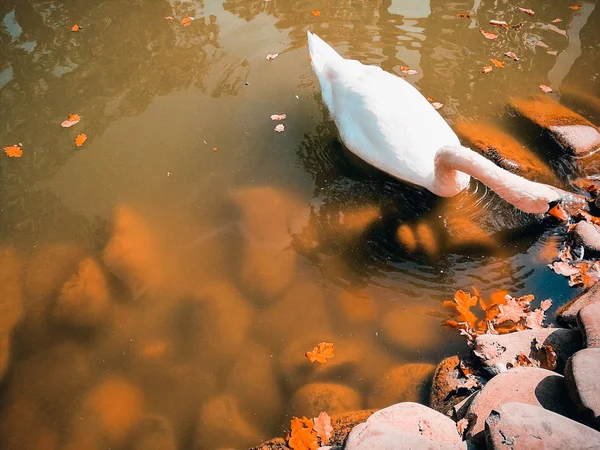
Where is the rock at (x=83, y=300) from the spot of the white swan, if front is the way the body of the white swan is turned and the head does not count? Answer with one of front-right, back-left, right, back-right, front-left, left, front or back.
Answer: right

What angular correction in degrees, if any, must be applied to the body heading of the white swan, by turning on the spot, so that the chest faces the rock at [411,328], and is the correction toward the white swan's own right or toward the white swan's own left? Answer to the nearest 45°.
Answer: approximately 45° to the white swan's own right

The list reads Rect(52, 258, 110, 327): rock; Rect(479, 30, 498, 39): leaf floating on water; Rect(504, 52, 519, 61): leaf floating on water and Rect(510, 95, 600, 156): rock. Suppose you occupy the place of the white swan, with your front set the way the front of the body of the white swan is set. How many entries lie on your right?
1

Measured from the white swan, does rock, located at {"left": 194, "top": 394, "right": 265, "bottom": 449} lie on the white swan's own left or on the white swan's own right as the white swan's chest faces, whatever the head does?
on the white swan's own right

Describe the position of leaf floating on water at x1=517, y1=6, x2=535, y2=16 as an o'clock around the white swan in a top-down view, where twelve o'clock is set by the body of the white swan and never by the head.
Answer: The leaf floating on water is roughly at 8 o'clock from the white swan.

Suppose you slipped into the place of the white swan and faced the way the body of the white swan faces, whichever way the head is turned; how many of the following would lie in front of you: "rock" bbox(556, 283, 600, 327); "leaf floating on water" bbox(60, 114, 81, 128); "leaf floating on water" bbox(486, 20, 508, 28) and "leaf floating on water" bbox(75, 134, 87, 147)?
1

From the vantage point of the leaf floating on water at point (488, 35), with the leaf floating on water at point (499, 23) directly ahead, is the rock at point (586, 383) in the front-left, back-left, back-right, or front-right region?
back-right

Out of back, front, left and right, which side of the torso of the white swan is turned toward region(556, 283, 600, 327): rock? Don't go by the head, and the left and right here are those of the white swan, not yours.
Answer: front

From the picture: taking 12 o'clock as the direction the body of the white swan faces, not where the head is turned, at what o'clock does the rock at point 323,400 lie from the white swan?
The rock is roughly at 2 o'clock from the white swan.

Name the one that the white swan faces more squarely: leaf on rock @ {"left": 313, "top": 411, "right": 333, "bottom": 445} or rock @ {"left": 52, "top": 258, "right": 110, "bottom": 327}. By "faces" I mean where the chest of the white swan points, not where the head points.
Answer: the leaf on rock

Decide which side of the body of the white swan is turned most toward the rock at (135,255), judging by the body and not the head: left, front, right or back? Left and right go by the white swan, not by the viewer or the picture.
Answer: right

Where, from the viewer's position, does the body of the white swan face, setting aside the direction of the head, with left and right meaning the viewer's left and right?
facing the viewer and to the right of the viewer

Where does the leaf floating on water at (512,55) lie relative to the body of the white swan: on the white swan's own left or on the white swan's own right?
on the white swan's own left

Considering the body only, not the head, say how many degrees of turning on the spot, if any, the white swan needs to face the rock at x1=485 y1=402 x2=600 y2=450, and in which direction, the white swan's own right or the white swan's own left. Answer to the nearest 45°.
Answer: approximately 45° to the white swan's own right

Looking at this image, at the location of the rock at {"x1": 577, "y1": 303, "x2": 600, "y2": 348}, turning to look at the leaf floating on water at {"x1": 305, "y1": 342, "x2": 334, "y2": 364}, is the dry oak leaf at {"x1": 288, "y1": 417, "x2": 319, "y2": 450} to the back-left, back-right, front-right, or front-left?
front-left
